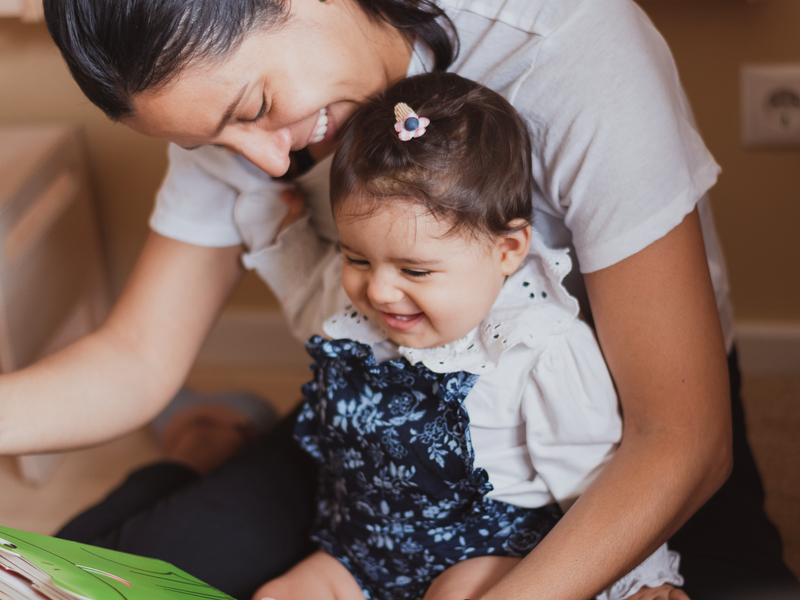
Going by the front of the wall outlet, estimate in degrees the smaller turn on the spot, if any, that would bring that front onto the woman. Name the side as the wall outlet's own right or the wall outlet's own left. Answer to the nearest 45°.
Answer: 0° — it already faces them

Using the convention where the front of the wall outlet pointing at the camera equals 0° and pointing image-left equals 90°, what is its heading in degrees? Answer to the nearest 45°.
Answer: approximately 0°

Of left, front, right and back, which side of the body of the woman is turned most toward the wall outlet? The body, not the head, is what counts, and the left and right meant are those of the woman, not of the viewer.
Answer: back

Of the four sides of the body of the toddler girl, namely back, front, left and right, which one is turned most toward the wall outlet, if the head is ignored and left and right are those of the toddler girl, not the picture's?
back
